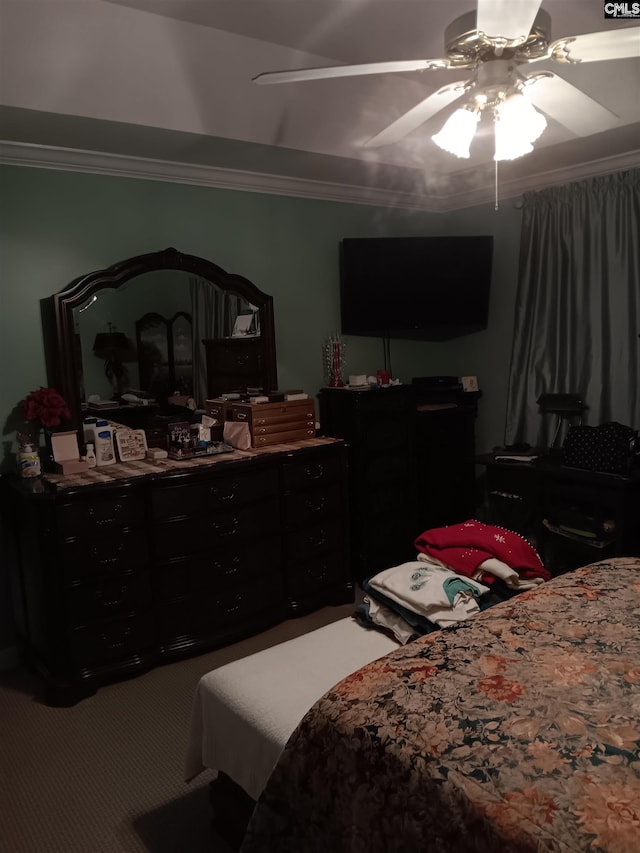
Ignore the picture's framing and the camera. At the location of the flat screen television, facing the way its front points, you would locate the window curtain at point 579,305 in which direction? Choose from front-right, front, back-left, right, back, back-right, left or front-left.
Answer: left

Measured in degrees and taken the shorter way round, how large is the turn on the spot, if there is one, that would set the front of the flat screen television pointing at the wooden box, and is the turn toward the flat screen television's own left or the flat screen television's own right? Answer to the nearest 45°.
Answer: approximately 45° to the flat screen television's own right

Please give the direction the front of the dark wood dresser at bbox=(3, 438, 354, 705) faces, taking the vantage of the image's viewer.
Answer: facing the viewer and to the right of the viewer

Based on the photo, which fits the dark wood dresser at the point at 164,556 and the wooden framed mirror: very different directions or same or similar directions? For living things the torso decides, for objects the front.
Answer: same or similar directions

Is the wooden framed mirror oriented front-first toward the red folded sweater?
yes

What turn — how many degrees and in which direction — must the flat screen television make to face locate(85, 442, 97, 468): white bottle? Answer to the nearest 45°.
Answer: approximately 45° to its right

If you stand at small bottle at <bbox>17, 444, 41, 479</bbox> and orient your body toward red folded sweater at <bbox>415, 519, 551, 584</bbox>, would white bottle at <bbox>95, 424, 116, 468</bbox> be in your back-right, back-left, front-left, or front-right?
front-left

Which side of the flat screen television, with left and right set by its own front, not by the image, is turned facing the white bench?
front

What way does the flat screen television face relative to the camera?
toward the camera

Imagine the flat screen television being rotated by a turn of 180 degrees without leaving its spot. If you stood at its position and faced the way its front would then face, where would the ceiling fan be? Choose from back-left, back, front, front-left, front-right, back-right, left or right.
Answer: back

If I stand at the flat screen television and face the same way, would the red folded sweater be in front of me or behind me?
in front

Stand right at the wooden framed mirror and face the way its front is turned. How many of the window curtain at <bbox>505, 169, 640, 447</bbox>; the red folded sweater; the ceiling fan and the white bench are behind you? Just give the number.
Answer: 0

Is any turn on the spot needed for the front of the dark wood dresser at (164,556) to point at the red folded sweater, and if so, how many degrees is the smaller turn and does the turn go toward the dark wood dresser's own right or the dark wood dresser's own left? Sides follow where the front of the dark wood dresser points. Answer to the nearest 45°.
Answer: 0° — it already faces it

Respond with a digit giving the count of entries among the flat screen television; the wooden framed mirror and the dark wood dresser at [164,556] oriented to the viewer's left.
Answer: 0

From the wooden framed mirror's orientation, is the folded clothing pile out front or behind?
out front
